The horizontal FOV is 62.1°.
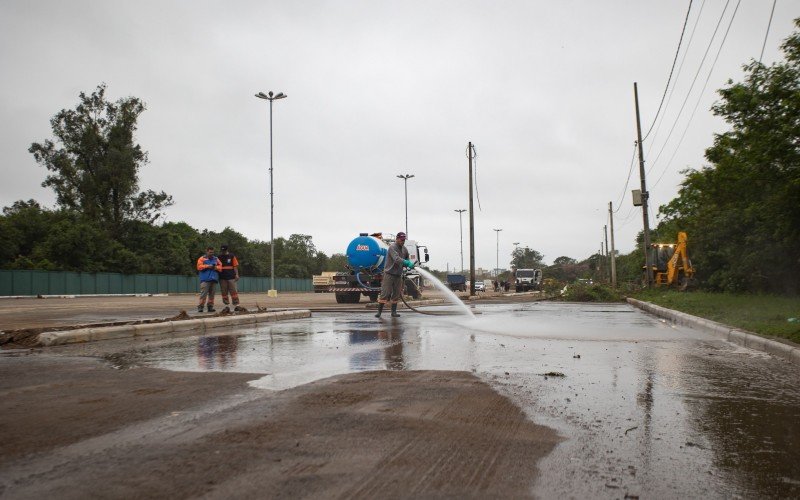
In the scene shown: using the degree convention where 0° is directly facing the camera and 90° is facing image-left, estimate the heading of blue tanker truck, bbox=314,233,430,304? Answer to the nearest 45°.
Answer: approximately 225°

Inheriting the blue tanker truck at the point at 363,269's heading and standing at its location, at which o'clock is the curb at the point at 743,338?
The curb is roughly at 4 o'clock from the blue tanker truck.

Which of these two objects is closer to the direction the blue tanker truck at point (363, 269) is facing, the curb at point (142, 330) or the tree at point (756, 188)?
the tree

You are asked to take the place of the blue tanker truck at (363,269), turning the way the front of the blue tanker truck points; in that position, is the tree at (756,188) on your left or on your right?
on your right

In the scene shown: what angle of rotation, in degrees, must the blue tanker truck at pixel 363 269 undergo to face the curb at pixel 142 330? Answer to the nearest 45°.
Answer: approximately 135° to its right

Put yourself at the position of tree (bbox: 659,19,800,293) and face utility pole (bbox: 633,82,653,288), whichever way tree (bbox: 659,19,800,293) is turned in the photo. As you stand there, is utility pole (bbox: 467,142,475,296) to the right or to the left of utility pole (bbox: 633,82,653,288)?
left

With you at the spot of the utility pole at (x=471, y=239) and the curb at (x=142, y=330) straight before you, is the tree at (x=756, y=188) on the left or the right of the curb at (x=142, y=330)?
left

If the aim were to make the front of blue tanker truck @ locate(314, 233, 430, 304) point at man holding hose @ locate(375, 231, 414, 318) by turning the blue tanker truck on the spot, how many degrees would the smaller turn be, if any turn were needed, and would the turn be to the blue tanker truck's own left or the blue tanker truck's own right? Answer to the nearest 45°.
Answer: approximately 135° to the blue tanker truck's own right

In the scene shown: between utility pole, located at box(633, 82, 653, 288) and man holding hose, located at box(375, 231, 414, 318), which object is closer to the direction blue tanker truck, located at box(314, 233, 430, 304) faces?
the utility pole

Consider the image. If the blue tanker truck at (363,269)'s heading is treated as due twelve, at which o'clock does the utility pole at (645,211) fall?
The utility pole is roughly at 1 o'clock from the blue tanker truck.

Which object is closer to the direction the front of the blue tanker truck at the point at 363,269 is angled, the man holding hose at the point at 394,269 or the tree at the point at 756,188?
the tree

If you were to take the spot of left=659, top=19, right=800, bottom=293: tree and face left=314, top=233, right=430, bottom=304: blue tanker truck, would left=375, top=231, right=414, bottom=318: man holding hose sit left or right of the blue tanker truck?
left

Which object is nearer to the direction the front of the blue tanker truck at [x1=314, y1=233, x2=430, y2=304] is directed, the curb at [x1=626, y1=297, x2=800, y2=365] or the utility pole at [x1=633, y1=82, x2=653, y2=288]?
the utility pole

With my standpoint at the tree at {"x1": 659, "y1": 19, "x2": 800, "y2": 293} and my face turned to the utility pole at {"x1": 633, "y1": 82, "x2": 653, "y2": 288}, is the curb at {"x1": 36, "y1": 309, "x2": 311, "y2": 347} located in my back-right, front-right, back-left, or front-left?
back-left
